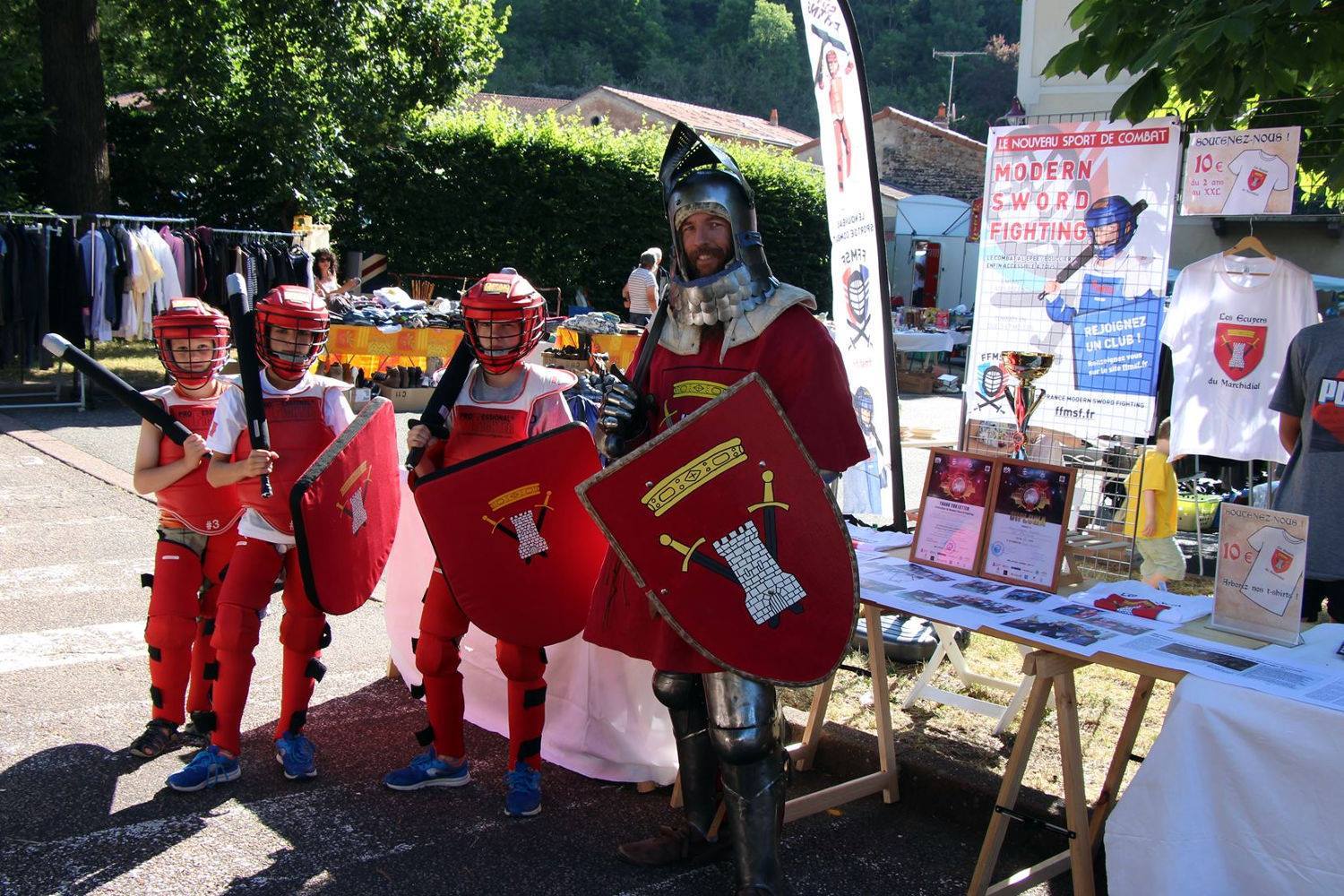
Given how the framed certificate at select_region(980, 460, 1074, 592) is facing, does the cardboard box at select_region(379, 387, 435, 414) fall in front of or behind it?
behind

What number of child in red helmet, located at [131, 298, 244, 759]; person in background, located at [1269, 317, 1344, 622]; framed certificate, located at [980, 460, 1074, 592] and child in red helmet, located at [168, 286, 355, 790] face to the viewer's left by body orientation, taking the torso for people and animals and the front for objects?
0

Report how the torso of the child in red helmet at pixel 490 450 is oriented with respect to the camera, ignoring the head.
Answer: toward the camera

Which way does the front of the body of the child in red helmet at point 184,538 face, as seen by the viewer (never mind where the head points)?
toward the camera

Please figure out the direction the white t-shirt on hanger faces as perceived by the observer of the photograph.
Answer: facing the viewer

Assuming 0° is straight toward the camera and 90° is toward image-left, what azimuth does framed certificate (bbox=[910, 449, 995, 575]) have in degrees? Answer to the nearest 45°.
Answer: approximately 0°

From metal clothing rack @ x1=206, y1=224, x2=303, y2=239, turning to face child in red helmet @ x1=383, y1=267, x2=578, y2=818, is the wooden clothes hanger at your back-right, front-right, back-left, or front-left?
front-left

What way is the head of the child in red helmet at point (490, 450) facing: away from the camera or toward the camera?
toward the camera
